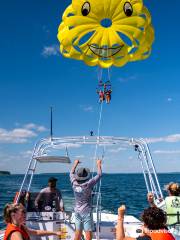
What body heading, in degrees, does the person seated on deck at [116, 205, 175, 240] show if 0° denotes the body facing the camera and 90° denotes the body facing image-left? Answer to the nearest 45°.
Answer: approximately 180°

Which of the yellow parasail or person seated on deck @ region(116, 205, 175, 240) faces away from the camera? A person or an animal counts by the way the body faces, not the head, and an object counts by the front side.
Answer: the person seated on deck

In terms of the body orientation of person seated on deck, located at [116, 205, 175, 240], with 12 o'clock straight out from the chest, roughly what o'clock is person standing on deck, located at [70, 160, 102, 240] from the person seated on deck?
The person standing on deck is roughly at 11 o'clock from the person seated on deck.

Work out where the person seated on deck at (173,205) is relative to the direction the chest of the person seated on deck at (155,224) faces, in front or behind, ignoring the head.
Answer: in front

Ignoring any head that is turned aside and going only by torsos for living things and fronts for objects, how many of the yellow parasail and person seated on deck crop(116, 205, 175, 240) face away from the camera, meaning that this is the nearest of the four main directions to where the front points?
1

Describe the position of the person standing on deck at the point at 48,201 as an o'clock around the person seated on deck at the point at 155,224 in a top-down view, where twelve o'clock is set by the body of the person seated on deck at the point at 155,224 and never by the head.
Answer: the person standing on deck at the point at 48,201 is roughly at 11 o'clock from the person seated on deck at the point at 155,224.

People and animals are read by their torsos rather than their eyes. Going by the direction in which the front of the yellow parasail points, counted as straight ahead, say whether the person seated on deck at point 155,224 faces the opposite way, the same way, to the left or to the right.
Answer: the opposite way

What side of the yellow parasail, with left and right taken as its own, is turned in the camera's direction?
front
